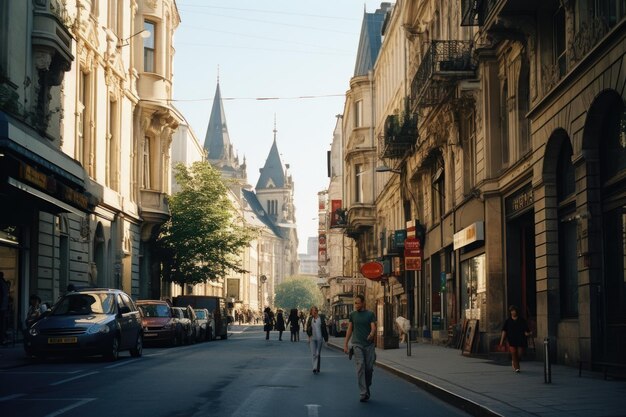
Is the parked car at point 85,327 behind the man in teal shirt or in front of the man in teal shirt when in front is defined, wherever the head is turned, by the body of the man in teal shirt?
behind

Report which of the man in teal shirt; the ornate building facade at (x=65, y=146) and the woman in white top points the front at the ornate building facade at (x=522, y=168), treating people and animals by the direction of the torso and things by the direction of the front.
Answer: the ornate building facade at (x=65, y=146)

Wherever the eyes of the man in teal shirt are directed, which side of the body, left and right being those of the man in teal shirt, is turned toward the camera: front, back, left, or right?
front

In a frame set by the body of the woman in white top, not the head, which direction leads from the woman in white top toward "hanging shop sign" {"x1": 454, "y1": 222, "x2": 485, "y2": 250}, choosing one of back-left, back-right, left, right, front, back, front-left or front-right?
back-left

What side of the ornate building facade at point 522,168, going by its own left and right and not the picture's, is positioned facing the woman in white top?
front

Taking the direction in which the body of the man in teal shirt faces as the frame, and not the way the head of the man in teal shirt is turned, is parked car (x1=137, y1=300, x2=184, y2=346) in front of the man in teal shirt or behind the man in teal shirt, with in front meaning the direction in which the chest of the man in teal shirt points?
behind

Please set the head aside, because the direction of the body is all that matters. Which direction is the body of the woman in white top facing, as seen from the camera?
toward the camera

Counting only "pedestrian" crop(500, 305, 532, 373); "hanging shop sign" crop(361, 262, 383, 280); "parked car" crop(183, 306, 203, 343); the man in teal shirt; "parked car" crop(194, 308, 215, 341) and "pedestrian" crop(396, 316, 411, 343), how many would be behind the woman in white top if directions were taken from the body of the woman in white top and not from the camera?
4

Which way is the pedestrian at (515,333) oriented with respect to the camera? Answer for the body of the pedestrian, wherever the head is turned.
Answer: toward the camera

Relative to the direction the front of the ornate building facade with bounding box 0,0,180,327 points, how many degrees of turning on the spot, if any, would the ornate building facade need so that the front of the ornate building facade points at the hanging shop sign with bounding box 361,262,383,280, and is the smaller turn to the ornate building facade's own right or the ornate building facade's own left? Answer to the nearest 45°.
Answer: approximately 90° to the ornate building facade's own left

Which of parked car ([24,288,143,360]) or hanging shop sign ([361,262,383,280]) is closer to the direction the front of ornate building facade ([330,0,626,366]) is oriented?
the parked car

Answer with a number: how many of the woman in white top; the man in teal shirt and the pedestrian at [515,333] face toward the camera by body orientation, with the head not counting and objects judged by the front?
3

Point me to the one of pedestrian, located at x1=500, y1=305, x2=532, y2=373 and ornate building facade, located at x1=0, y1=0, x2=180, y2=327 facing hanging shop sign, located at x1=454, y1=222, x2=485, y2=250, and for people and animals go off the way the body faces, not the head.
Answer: the ornate building facade

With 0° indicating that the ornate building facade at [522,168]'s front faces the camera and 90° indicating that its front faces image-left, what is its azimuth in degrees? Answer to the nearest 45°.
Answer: approximately 45°
